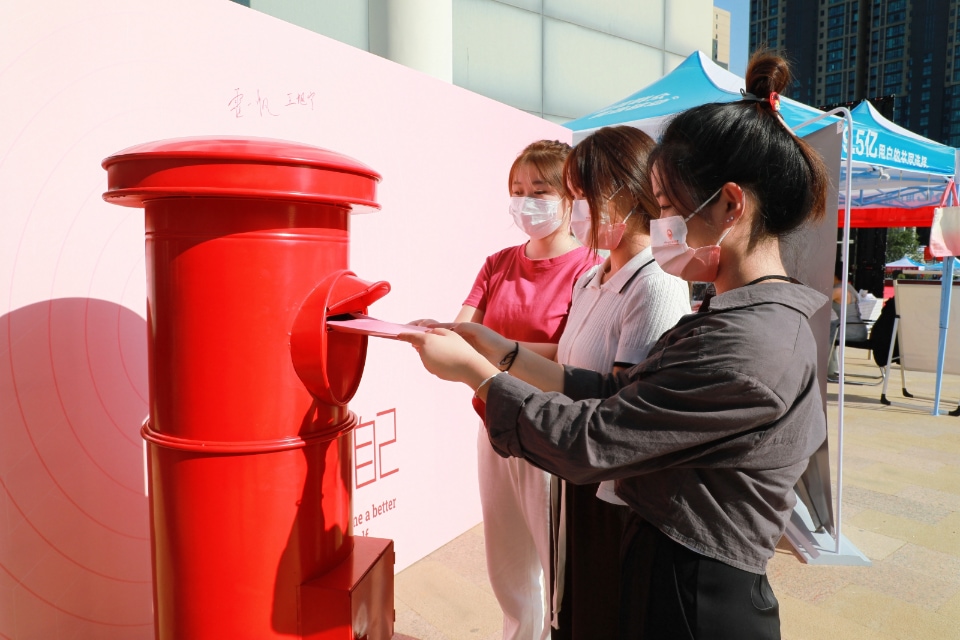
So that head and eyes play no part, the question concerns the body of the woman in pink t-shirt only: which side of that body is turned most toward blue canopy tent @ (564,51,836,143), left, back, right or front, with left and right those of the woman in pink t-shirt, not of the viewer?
back

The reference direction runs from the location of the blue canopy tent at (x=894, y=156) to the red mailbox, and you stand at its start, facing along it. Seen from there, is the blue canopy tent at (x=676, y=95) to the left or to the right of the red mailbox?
right

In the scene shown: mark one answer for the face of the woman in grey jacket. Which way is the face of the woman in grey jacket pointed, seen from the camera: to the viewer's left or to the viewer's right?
to the viewer's left

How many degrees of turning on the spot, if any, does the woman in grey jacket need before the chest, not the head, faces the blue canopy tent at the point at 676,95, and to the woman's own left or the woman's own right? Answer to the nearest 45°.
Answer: approximately 90° to the woman's own right

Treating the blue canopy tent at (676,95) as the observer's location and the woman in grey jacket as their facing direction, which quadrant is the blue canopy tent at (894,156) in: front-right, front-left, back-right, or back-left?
back-left

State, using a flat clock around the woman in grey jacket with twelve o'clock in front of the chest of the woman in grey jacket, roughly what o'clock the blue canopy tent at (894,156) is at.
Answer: The blue canopy tent is roughly at 4 o'clock from the woman in grey jacket.

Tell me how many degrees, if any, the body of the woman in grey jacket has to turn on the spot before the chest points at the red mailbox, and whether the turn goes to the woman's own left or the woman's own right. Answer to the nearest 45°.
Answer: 0° — they already face it

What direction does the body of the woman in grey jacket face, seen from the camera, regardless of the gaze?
to the viewer's left

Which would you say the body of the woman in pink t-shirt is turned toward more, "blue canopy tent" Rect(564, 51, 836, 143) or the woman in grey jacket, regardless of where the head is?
the woman in grey jacket

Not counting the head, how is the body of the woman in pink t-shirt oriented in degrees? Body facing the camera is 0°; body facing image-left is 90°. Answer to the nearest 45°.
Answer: approximately 45°
